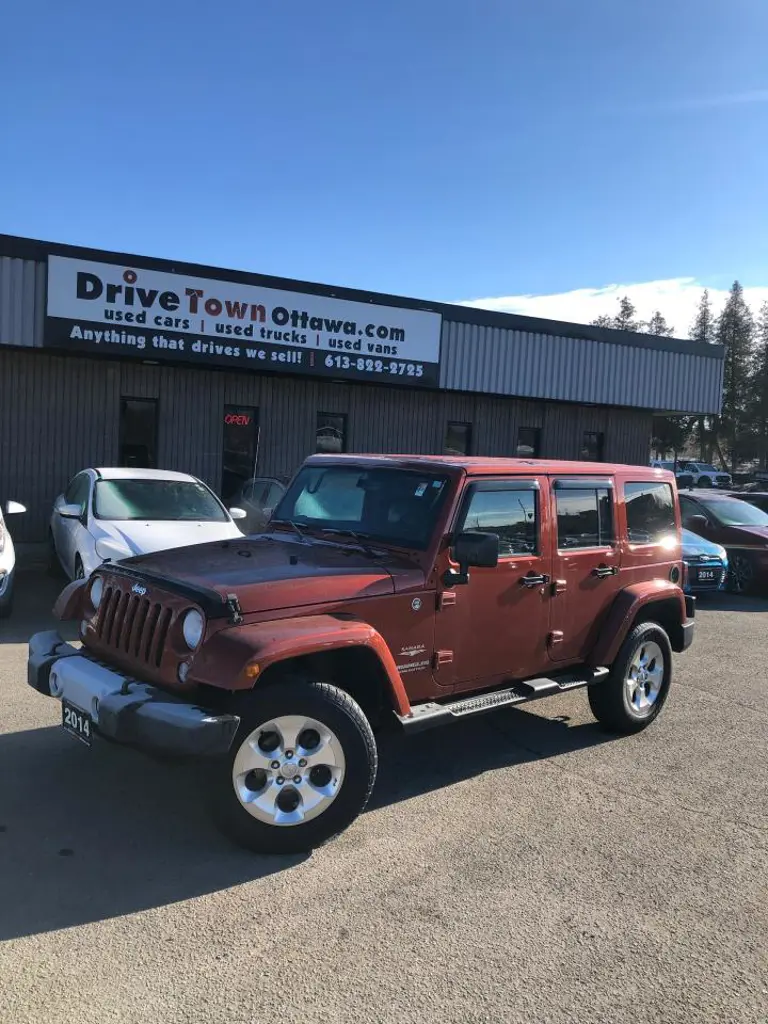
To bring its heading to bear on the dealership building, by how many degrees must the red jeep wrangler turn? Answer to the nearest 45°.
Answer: approximately 135° to its right

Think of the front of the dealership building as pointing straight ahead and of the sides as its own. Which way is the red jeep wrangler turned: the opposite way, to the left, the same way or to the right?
to the right

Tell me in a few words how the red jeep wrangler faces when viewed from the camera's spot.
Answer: facing the viewer and to the left of the viewer

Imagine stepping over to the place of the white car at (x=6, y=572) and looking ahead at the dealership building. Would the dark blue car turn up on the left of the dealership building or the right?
right

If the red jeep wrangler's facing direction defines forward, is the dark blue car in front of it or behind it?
behind

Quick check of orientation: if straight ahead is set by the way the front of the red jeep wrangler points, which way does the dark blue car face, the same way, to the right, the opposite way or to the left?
to the left

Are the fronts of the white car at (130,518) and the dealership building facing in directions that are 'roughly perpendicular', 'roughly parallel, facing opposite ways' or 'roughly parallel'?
roughly parallel

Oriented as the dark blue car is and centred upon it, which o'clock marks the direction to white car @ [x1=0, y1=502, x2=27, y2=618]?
The white car is roughly at 3 o'clock from the dark blue car.

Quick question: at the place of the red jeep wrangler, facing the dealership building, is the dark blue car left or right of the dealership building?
right

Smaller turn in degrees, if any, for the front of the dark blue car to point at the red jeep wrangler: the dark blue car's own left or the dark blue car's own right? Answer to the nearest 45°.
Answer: approximately 45° to the dark blue car's own right

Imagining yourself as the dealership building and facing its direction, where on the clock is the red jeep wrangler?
The red jeep wrangler is roughly at 1 o'clock from the dealership building.

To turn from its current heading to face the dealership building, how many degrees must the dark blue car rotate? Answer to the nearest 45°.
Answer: approximately 135° to its right

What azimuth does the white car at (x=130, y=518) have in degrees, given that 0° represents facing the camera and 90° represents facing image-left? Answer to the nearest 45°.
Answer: approximately 315°

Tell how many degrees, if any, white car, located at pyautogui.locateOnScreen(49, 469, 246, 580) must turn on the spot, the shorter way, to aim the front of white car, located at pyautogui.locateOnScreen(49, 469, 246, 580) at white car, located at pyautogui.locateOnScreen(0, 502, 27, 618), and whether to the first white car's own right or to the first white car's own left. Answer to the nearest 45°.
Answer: approximately 90° to the first white car's own right

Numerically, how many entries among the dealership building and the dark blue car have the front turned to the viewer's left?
0

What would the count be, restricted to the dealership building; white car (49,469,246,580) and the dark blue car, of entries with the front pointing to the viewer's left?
0
